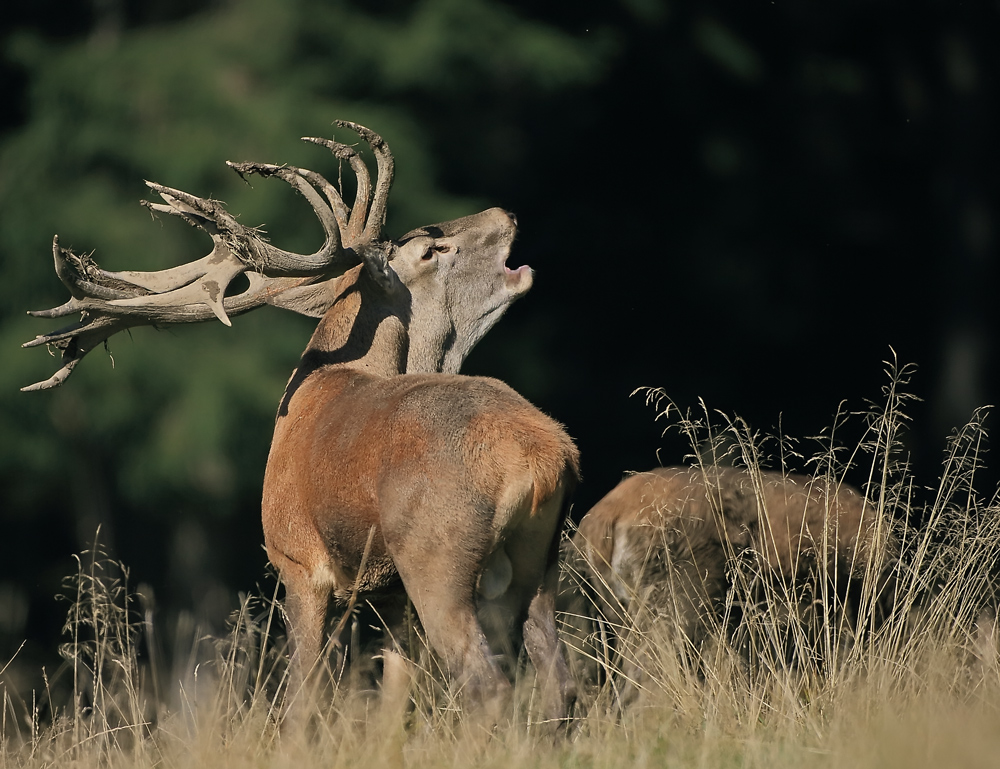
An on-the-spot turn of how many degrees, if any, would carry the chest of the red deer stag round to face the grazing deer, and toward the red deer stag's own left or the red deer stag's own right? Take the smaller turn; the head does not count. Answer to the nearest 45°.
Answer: approximately 90° to the red deer stag's own right

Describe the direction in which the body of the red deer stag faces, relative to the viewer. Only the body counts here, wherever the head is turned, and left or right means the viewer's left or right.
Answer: facing away from the viewer and to the left of the viewer
